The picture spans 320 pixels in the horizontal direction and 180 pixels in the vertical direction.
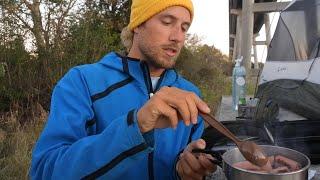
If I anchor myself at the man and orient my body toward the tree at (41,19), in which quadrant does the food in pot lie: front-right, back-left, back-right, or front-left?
back-right

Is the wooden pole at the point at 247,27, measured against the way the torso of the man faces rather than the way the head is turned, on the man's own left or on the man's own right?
on the man's own left

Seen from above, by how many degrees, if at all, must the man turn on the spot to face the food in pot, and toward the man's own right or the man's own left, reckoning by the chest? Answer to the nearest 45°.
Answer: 0° — they already face it

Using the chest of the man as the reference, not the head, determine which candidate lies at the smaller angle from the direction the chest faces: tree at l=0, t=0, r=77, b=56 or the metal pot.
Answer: the metal pot

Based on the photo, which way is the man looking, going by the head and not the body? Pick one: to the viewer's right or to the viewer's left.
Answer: to the viewer's right

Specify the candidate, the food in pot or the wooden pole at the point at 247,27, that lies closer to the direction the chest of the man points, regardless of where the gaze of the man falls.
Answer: the food in pot

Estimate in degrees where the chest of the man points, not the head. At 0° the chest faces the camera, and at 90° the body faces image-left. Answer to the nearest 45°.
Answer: approximately 315°

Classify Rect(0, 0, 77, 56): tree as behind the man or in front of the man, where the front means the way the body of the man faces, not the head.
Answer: behind
